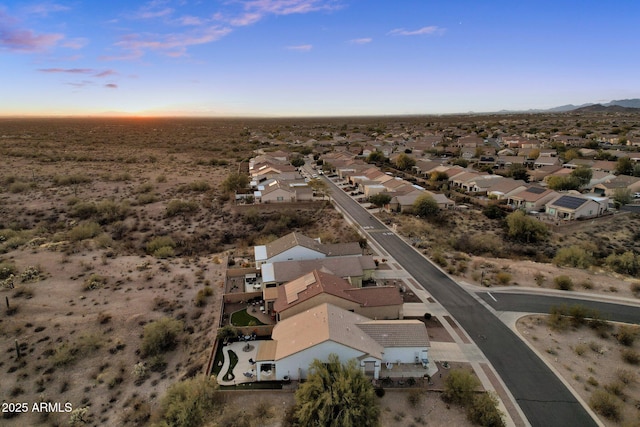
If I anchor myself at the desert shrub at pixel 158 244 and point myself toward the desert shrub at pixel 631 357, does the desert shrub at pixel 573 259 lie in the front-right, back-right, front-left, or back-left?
front-left

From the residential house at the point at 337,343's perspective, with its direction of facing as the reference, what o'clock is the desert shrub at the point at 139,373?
The desert shrub is roughly at 6 o'clock from the residential house.

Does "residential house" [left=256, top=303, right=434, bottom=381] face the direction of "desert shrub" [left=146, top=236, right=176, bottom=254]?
no

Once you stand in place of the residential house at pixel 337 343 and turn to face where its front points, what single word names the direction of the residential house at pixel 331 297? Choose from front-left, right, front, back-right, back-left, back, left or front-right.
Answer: left

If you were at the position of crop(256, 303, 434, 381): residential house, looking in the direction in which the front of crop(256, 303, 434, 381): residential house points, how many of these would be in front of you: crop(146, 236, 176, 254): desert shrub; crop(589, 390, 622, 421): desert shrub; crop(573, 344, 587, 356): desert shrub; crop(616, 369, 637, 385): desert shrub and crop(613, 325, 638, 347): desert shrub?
4

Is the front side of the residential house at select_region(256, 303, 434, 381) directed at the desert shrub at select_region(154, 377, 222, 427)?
no

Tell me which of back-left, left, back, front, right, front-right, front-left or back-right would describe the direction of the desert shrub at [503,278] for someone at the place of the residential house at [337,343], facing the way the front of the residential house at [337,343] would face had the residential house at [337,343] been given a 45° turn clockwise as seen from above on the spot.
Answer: left

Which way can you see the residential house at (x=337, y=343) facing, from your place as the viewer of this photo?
facing to the right of the viewer

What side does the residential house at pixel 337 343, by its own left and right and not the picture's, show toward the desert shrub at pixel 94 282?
back

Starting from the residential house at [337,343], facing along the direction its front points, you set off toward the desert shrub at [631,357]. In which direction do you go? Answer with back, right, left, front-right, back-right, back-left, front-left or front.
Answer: front

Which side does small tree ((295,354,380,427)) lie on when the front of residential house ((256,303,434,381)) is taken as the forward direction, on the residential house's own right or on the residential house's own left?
on the residential house's own right

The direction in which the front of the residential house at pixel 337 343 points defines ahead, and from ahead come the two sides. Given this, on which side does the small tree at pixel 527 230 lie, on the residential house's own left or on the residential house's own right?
on the residential house's own left

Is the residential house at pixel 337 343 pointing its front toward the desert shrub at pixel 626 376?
yes

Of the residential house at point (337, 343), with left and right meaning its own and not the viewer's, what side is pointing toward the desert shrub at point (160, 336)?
back

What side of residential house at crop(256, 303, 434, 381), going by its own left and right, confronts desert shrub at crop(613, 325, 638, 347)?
front

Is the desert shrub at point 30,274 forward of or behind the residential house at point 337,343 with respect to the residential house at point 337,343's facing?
behind

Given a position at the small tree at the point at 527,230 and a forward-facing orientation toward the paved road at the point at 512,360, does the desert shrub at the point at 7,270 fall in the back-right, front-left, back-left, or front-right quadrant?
front-right

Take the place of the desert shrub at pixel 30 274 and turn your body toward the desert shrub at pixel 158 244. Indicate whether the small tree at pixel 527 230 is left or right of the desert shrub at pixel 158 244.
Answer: right

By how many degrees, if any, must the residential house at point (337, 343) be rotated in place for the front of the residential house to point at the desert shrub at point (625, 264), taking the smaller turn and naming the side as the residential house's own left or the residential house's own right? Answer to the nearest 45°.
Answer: approximately 45° to the residential house's own left

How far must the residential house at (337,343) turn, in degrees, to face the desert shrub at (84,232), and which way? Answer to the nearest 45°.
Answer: approximately 135° to its left
